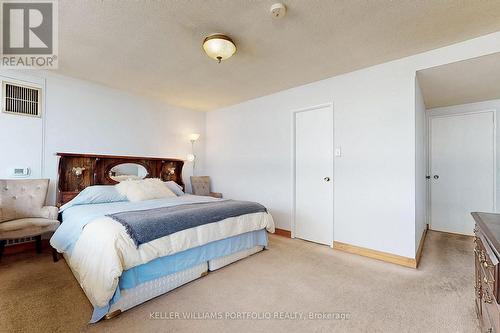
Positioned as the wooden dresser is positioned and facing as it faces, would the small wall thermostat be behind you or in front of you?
in front

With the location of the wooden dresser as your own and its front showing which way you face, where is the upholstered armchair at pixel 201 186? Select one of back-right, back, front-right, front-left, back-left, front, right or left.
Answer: front

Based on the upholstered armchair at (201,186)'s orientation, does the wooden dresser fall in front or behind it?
in front

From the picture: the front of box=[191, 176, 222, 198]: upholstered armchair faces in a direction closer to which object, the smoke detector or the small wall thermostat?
the smoke detector

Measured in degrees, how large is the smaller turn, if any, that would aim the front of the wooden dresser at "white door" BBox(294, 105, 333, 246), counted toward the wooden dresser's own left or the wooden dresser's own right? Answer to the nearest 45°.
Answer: approximately 45° to the wooden dresser's own right

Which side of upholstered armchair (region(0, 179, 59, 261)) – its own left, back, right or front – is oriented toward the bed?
left

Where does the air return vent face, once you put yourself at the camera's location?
facing the viewer and to the right of the viewer

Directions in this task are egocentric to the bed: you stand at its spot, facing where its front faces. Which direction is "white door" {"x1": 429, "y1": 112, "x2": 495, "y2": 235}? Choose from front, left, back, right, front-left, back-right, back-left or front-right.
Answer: front-left

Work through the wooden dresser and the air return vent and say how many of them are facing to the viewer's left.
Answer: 1

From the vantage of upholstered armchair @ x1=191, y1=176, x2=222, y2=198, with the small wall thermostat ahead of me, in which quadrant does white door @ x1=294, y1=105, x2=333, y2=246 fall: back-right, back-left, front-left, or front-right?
back-left

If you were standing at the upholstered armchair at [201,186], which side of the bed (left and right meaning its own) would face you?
left

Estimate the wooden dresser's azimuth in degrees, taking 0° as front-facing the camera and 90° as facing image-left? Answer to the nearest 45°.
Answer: approximately 90°

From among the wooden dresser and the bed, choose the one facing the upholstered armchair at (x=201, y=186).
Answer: the wooden dresser
